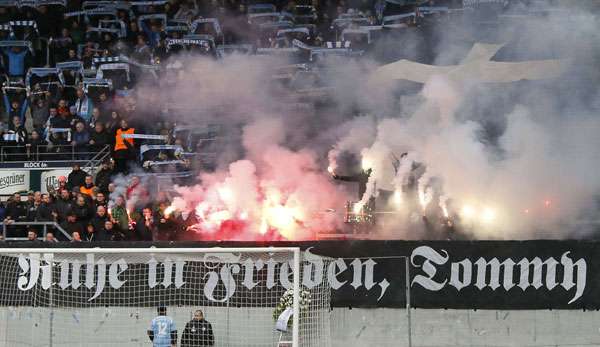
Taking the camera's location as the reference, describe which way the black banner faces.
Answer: facing the viewer

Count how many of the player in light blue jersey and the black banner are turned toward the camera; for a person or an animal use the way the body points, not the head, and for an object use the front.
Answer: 1

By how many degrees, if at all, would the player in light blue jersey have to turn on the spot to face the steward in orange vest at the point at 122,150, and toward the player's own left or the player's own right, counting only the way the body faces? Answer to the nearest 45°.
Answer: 0° — they already face them

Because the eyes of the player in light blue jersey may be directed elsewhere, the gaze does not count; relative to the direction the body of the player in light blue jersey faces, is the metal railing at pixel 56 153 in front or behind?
in front

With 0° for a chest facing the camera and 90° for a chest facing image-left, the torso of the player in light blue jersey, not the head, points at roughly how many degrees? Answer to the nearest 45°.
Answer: approximately 180°

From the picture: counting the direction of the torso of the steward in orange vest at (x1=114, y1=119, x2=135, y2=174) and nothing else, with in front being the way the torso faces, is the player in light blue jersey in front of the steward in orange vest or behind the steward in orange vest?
in front

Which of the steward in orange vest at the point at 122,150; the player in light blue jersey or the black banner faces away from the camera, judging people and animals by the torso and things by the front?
the player in light blue jersey
